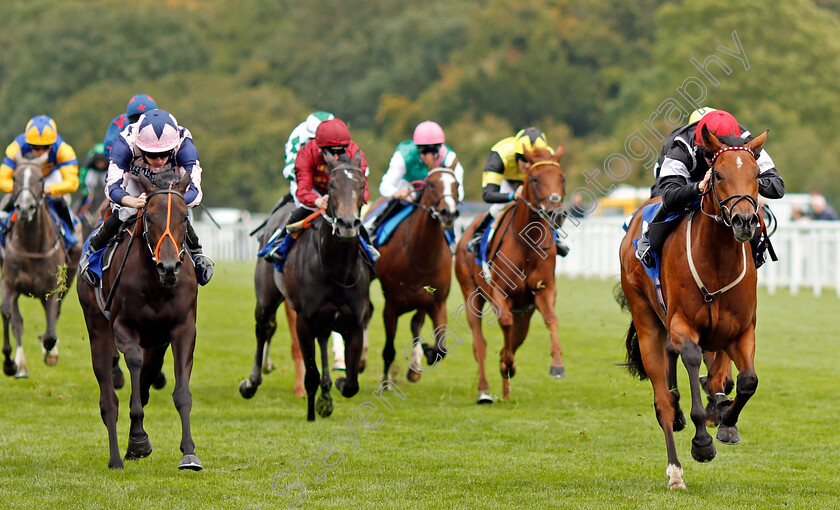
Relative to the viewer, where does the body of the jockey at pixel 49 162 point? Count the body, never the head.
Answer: toward the camera

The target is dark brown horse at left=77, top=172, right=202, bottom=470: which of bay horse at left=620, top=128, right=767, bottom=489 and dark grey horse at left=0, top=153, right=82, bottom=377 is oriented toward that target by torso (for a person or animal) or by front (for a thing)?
dark grey horse at left=0, top=153, right=82, bottom=377

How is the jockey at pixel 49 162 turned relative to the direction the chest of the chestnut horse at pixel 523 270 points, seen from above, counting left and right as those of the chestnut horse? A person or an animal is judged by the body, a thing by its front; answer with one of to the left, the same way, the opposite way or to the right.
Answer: the same way

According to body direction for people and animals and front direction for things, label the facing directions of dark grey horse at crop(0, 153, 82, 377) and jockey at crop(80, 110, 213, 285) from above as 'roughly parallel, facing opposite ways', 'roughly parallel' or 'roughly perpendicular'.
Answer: roughly parallel

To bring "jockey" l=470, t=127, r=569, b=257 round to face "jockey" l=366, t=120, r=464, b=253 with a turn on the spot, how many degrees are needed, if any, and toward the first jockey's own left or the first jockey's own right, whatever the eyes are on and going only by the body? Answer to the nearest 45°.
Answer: approximately 135° to the first jockey's own right

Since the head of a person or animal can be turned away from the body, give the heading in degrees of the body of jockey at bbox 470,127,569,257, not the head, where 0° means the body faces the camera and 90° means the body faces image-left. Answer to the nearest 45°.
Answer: approximately 315°

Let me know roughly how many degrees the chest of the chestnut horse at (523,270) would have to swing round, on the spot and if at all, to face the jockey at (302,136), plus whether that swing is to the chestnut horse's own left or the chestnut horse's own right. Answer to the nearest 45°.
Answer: approximately 135° to the chestnut horse's own right

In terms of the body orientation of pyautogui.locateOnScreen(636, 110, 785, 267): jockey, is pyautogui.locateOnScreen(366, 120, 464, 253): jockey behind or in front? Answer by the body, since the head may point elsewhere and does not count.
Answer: behind

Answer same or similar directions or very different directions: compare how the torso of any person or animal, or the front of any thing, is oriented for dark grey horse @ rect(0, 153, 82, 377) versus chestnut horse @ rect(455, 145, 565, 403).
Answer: same or similar directions

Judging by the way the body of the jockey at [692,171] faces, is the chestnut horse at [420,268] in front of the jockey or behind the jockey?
behind

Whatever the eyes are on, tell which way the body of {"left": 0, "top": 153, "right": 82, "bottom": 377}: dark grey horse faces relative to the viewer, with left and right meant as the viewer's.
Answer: facing the viewer

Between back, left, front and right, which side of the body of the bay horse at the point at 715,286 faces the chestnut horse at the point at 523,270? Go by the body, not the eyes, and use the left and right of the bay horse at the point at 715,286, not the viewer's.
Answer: back

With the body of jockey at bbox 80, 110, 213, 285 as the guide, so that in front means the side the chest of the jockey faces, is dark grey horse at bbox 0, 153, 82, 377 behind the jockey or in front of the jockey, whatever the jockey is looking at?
behind

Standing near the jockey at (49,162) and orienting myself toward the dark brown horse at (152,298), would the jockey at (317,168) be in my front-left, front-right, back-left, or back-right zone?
front-left

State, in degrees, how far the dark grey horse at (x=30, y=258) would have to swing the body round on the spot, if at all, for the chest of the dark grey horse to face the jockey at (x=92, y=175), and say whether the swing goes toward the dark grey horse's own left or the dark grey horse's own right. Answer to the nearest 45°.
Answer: approximately 180°
